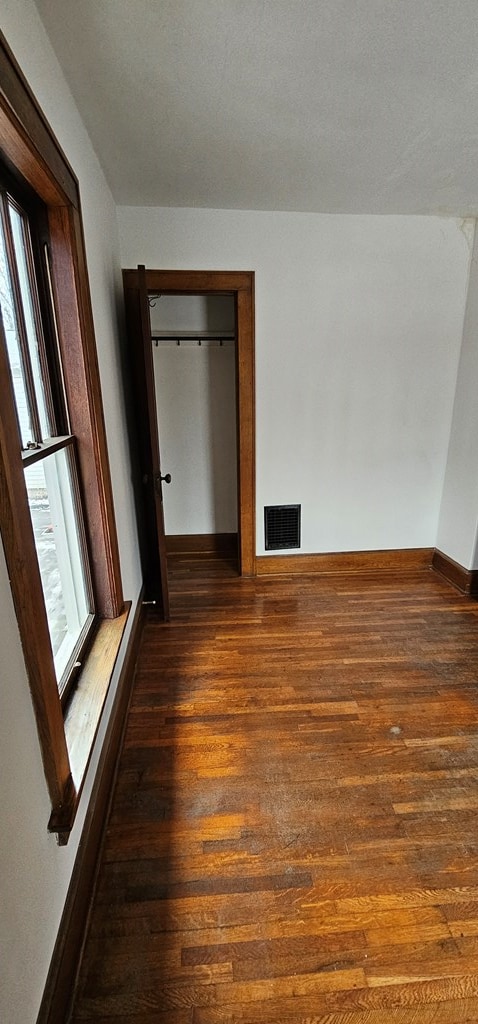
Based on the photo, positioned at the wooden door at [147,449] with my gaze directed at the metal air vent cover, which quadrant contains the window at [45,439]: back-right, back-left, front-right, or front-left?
back-right

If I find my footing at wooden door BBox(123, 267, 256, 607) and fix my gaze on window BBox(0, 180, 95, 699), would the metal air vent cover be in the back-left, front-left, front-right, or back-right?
back-left

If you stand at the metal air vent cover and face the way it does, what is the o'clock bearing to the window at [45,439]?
The window is roughly at 1 o'clock from the metal air vent cover.

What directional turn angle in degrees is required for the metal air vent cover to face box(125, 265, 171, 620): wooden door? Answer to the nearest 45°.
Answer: approximately 45° to its right

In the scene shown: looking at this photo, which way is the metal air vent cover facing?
toward the camera
